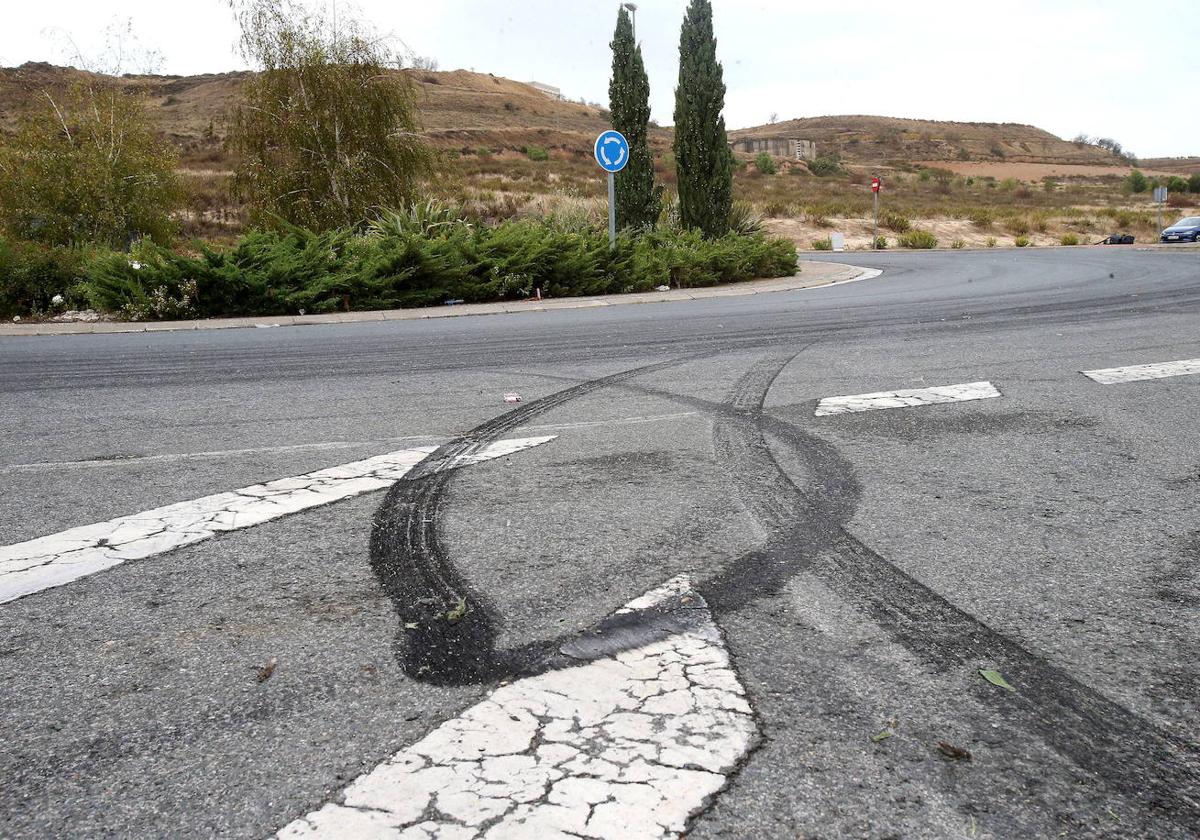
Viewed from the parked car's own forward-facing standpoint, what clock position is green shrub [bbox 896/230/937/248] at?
The green shrub is roughly at 1 o'clock from the parked car.

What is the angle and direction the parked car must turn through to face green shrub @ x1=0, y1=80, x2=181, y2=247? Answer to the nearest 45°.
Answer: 0° — it already faces it

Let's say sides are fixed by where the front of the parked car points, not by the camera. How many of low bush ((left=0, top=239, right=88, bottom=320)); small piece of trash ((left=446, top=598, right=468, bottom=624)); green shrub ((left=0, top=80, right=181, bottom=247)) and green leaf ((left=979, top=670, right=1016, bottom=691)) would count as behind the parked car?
0

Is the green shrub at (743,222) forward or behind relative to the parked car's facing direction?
forward

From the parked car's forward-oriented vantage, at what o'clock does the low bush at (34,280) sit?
The low bush is roughly at 11 o'clock from the parked car.

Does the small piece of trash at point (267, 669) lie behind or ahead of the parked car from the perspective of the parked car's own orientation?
ahead

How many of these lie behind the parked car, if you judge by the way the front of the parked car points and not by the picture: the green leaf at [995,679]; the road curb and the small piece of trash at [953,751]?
0

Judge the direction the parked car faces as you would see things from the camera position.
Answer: facing the viewer and to the left of the viewer

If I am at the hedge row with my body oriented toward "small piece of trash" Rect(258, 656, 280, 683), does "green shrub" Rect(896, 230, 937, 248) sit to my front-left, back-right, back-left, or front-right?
back-left

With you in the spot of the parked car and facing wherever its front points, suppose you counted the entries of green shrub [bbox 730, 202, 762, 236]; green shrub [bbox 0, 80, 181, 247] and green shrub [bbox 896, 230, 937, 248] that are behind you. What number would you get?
0

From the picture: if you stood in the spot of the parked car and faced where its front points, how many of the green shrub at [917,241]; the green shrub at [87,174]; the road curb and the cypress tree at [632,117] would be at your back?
0

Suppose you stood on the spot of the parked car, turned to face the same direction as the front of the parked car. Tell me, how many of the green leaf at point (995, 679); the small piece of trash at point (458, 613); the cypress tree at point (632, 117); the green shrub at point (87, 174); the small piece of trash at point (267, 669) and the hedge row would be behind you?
0

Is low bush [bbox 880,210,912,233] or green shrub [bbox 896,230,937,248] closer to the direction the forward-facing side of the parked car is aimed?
the green shrub

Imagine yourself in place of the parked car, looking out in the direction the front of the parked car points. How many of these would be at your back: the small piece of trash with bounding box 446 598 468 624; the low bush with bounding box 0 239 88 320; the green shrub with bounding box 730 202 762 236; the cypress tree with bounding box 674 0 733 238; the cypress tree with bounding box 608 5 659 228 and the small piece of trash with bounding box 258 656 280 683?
0

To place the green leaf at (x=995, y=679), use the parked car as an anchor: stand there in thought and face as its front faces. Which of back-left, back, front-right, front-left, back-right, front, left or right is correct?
front-left

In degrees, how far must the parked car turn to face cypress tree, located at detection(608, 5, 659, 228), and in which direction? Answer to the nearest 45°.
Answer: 0° — it already faces it

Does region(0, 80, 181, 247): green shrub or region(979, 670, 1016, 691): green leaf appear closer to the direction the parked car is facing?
the green shrub
